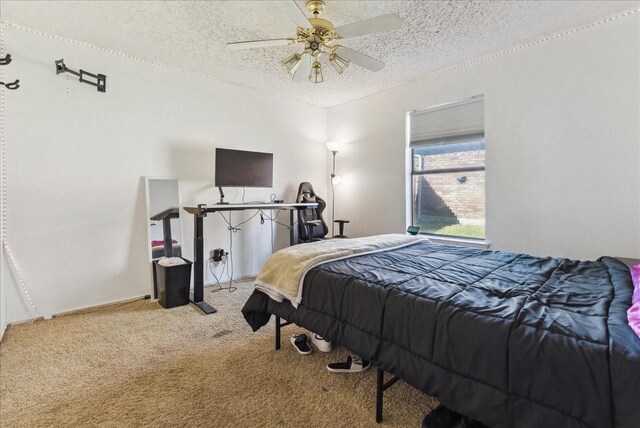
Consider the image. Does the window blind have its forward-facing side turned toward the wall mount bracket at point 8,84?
yes

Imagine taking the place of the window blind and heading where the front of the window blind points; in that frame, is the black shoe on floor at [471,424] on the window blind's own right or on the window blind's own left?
on the window blind's own left

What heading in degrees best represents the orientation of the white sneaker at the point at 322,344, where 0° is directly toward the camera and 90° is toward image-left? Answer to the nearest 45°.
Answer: approximately 315°

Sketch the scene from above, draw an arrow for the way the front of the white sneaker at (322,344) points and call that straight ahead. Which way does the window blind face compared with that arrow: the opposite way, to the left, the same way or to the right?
to the right

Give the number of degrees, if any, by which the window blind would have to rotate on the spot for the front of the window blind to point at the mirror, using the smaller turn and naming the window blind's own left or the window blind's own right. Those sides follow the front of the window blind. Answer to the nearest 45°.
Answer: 0° — it already faces it

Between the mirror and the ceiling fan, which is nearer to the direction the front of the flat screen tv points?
the ceiling fan

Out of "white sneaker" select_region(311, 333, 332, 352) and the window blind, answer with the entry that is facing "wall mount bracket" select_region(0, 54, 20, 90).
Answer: the window blind

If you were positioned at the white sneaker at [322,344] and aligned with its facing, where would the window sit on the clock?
The window is roughly at 9 o'clock from the white sneaker.

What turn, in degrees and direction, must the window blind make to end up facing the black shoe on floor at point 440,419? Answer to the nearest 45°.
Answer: approximately 45° to its left

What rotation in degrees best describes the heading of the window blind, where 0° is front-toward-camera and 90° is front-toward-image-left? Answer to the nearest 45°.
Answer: approximately 45°
